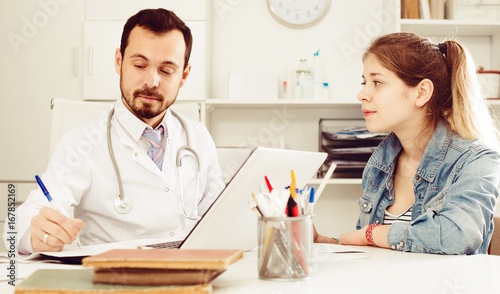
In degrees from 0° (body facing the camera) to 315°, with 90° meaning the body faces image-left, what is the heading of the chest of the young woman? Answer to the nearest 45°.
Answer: approximately 45°

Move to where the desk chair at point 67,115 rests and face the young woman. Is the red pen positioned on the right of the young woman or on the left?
right

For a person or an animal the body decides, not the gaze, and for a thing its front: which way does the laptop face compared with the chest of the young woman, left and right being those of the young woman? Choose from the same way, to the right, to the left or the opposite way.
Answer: to the right

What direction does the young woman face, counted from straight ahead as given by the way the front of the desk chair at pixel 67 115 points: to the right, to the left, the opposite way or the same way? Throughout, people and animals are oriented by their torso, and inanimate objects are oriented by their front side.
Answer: to the right

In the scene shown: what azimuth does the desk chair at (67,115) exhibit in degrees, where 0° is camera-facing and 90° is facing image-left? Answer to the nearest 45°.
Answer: approximately 0°

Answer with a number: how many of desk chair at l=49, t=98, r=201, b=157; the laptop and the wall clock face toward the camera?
2

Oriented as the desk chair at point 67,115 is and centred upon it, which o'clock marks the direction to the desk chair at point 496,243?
the desk chair at point 496,243 is roughly at 10 o'clock from the desk chair at point 67,115.

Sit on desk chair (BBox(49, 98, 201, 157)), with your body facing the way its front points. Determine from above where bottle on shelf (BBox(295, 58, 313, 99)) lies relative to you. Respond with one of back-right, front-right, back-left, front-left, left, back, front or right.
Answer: back-left

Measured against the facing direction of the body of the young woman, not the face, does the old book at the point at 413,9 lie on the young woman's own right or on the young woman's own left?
on the young woman's own right

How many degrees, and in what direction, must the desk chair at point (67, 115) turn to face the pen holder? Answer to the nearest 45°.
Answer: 0° — it already faces it

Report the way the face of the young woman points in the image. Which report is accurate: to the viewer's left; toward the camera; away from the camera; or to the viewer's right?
to the viewer's left
